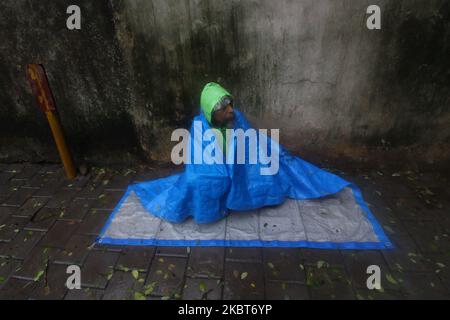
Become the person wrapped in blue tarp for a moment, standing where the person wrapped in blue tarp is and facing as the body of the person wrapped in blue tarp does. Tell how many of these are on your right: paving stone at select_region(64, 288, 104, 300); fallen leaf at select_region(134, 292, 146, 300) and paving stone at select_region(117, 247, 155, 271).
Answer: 3

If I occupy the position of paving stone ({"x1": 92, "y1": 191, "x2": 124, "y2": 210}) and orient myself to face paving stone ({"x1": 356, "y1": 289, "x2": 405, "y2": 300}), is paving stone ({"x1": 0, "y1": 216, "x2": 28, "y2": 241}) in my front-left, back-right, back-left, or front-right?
back-right

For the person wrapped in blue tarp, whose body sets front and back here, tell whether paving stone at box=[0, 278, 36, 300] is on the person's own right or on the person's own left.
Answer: on the person's own right

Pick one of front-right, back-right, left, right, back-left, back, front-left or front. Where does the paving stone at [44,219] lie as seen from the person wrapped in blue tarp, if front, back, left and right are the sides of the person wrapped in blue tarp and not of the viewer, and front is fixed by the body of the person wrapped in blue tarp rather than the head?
back-right

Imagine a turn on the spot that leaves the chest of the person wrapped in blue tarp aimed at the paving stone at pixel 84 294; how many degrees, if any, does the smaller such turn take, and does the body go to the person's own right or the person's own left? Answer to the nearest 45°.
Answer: approximately 90° to the person's own right

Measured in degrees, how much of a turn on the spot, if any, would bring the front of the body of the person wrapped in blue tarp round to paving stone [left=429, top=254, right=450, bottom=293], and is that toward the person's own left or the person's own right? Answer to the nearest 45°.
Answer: approximately 45° to the person's own left

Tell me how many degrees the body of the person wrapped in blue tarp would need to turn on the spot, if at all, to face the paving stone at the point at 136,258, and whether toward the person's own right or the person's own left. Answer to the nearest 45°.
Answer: approximately 90° to the person's own right

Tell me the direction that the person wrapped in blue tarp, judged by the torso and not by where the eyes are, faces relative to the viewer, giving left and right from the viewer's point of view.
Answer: facing the viewer and to the right of the viewer

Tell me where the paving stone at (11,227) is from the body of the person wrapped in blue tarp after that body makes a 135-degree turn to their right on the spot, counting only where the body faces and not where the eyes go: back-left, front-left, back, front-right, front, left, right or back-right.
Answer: front

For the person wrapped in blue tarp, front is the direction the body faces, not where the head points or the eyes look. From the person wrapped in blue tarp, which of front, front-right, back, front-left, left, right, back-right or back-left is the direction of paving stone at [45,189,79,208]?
back-right

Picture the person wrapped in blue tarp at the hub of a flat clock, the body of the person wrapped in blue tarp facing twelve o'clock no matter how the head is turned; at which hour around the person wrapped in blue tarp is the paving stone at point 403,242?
The paving stone is roughly at 11 o'clock from the person wrapped in blue tarp.

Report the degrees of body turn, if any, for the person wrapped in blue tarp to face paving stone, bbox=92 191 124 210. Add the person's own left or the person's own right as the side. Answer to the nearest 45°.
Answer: approximately 135° to the person's own right

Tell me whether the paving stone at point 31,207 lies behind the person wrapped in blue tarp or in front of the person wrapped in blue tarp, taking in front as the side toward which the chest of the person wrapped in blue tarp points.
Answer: behind

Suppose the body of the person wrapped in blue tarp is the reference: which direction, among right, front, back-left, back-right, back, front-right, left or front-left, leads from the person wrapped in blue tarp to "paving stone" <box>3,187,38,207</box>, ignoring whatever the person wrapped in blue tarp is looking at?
back-right

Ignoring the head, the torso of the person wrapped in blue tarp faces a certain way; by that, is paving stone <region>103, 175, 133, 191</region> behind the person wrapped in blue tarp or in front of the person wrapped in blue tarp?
behind

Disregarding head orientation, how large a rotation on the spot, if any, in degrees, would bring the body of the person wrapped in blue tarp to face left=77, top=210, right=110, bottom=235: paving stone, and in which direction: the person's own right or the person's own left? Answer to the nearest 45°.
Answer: approximately 135° to the person's own right

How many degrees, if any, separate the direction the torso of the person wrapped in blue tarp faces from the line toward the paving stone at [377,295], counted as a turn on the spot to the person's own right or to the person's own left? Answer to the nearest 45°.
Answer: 0° — they already face it
